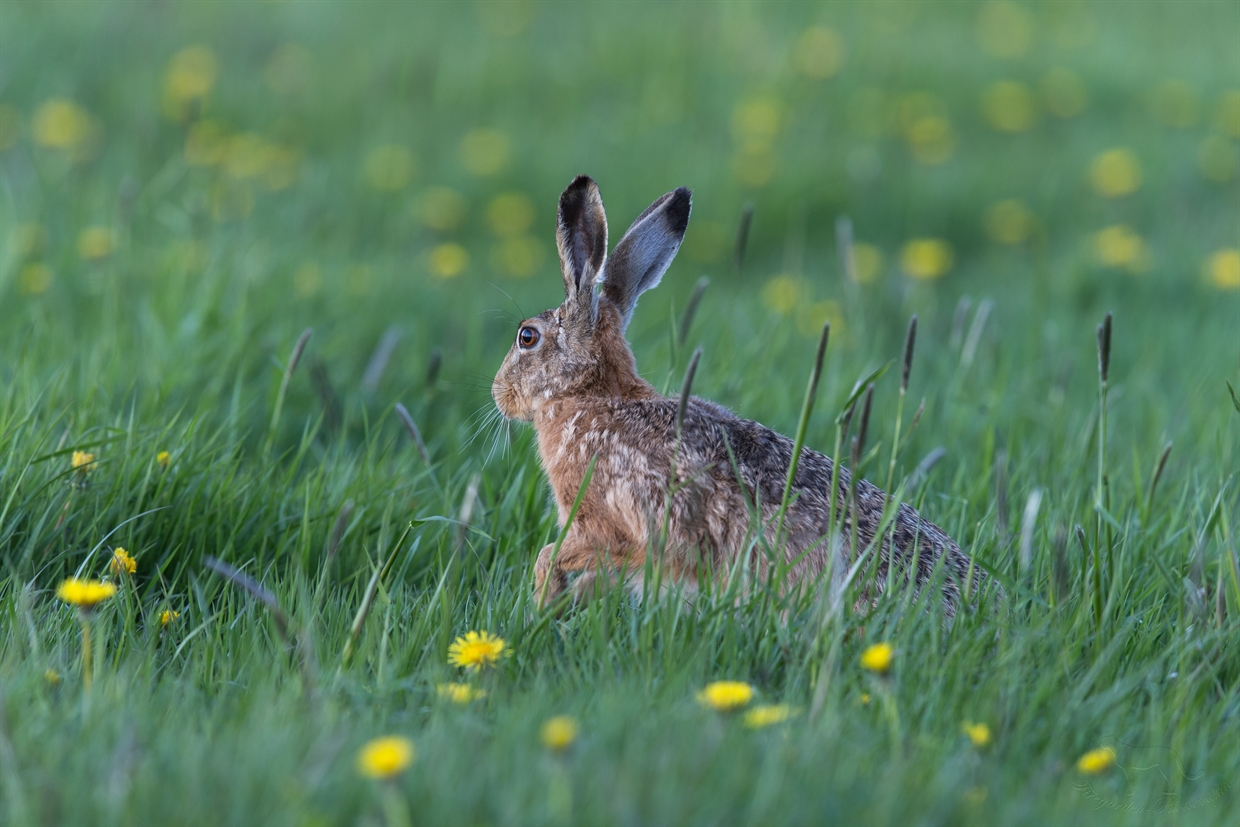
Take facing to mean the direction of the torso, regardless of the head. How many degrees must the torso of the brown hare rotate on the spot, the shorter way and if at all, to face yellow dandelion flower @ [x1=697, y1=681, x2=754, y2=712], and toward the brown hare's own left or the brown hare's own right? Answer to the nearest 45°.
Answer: approximately 90° to the brown hare's own left

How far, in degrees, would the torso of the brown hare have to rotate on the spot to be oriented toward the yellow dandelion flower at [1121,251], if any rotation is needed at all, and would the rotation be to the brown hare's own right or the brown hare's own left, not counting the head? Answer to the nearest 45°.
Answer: approximately 135° to the brown hare's own right

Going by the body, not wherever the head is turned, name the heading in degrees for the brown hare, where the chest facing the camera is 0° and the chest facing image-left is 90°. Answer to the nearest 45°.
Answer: approximately 90°

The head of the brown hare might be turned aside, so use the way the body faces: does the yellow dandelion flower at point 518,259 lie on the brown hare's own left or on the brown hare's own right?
on the brown hare's own right

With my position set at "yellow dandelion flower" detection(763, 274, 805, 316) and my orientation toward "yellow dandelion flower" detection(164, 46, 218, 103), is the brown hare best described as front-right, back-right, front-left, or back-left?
back-left

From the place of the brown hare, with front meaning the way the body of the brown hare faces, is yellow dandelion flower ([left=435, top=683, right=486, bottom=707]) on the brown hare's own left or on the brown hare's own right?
on the brown hare's own left

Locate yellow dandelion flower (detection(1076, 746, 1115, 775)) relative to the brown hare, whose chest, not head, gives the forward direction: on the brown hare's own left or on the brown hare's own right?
on the brown hare's own left

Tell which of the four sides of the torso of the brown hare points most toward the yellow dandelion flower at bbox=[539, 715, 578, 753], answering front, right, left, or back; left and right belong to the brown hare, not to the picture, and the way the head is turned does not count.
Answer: left

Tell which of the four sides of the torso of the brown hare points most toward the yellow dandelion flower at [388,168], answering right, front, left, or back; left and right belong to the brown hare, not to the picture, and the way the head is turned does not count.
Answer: right

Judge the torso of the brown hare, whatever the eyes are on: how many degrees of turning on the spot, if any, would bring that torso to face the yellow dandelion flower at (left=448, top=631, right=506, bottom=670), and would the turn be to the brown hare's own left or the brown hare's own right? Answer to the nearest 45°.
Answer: approximately 90° to the brown hare's own left

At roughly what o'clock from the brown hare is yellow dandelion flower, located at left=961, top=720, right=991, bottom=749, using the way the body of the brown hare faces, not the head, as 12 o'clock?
The yellow dandelion flower is roughly at 8 o'clock from the brown hare.

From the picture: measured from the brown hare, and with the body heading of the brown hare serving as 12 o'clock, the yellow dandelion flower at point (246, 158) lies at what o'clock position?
The yellow dandelion flower is roughly at 2 o'clock from the brown hare.
